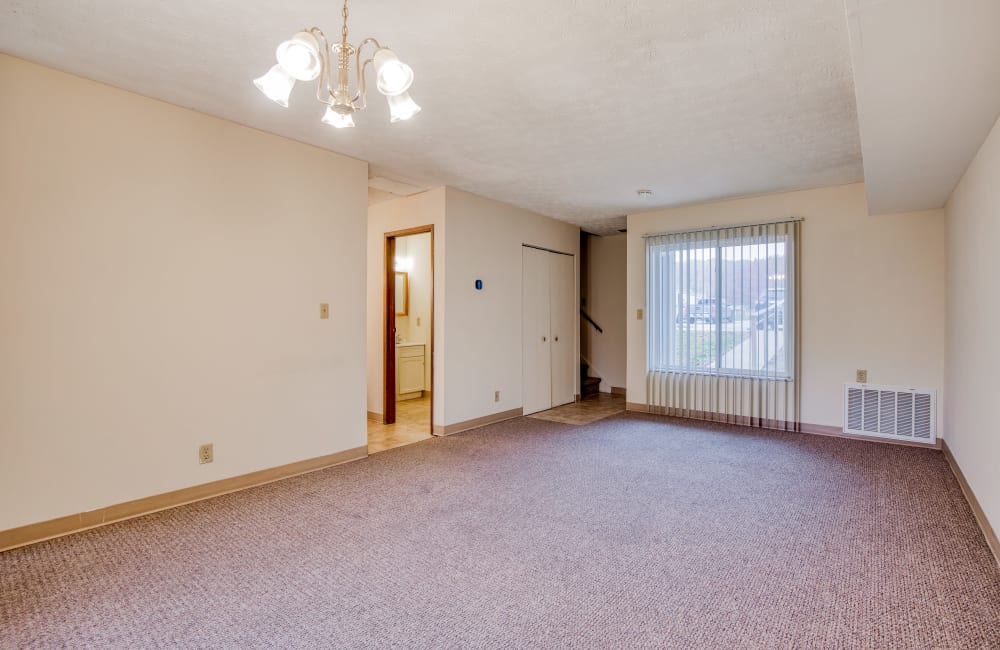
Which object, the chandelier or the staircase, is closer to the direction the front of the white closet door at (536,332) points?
the chandelier

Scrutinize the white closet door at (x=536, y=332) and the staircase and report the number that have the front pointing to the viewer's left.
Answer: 0

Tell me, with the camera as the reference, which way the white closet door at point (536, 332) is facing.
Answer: facing the viewer and to the right of the viewer

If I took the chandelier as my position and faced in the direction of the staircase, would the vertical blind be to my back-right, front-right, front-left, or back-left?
front-right

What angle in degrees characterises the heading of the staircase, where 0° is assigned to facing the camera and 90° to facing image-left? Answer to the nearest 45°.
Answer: approximately 315°

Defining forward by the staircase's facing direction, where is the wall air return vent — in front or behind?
in front

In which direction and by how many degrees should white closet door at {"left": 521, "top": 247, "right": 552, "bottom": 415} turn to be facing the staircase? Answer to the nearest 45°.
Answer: approximately 90° to its left

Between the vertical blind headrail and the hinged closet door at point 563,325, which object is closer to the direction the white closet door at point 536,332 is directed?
the vertical blind headrail
